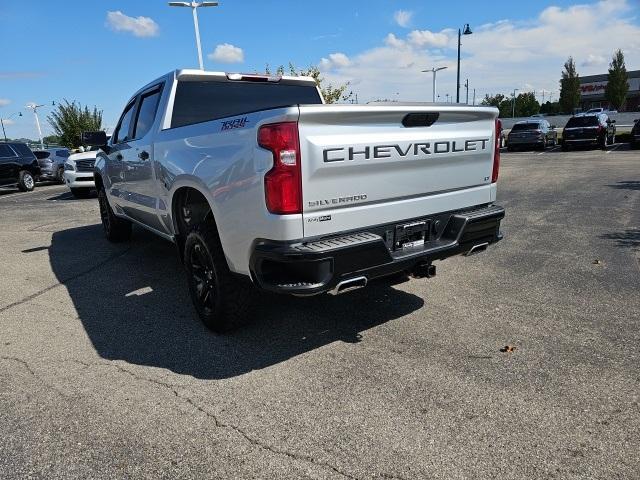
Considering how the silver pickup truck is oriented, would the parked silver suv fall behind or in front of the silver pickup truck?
in front

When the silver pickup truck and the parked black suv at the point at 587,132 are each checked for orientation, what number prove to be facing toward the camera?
0

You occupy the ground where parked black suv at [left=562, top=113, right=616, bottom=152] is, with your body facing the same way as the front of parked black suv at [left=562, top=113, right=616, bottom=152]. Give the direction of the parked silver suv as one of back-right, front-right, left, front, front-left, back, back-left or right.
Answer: back

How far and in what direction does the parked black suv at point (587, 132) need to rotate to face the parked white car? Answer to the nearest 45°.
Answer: approximately 180°

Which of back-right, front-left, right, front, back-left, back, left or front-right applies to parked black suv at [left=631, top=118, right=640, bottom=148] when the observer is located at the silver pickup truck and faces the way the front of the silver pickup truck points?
right

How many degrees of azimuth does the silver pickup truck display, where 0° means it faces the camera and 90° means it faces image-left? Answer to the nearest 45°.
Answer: approximately 135°

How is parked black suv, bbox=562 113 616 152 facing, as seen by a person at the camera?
facing away from the viewer and to the right of the viewer

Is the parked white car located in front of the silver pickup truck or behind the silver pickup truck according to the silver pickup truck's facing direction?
in front

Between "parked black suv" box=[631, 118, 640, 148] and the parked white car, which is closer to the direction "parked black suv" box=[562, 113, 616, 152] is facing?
the parked black suv
